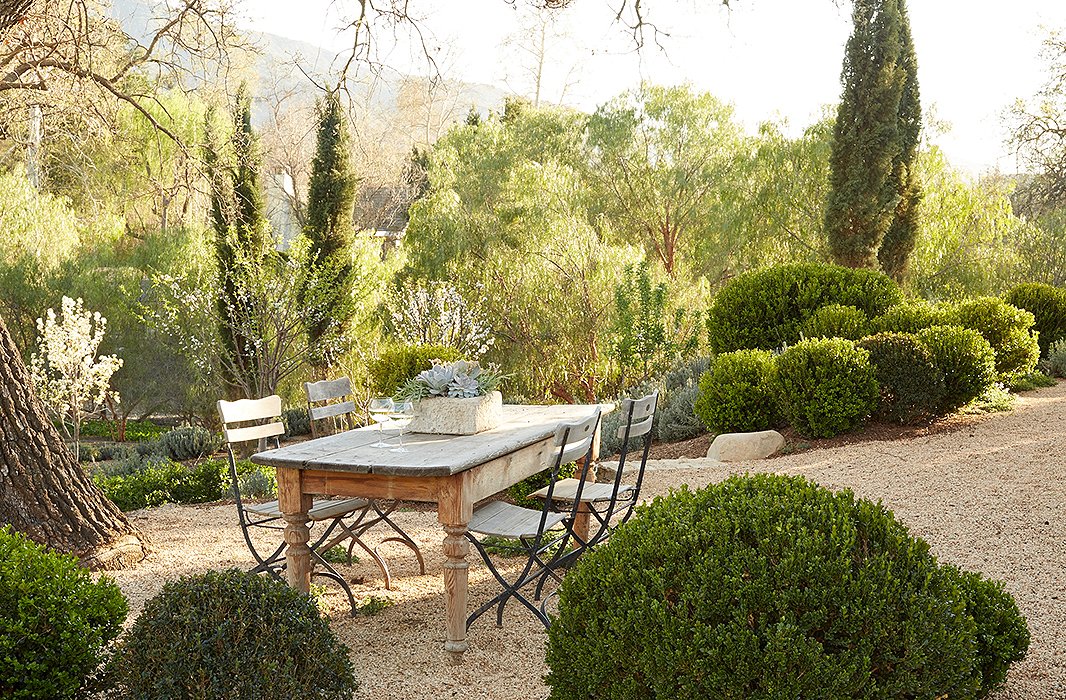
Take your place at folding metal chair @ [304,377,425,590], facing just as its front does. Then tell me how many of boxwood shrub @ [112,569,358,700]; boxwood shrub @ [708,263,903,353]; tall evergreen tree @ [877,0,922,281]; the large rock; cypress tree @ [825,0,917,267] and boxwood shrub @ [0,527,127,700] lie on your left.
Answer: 4

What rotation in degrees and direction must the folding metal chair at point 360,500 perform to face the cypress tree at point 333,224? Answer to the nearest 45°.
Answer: approximately 135° to its left

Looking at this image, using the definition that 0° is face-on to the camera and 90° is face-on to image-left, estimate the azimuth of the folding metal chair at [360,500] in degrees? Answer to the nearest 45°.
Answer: approximately 315°

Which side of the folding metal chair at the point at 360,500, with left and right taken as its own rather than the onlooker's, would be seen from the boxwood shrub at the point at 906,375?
left

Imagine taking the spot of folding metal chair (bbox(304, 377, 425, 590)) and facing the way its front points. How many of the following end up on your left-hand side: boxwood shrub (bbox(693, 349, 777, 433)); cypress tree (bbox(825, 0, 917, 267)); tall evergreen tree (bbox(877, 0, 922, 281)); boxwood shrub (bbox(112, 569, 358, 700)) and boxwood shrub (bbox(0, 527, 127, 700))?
3

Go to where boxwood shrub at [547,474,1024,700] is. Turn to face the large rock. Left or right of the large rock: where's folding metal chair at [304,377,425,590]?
left

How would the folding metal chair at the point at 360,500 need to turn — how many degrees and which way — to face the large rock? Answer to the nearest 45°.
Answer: approximately 90° to its left

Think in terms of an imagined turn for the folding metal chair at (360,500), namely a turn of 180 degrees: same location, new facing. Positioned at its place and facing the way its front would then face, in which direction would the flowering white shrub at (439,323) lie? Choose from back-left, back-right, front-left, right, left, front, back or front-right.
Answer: front-right

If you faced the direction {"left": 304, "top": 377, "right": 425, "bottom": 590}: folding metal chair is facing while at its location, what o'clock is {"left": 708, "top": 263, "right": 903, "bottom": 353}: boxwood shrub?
The boxwood shrub is roughly at 9 o'clock from the folding metal chair.

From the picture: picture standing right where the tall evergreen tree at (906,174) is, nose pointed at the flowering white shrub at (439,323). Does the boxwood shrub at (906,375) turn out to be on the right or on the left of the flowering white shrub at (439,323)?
left

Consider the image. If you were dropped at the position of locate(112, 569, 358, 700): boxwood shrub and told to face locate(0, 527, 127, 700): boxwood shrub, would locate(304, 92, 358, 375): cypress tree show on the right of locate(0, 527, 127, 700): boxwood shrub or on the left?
right

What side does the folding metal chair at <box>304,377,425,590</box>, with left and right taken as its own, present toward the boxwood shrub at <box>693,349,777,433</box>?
left

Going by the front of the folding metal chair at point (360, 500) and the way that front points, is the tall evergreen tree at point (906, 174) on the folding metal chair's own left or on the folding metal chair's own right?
on the folding metal chair's own left
